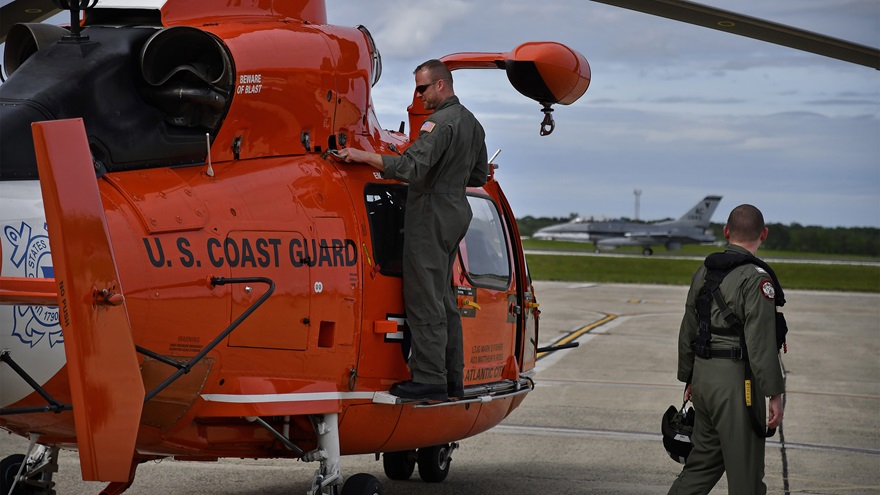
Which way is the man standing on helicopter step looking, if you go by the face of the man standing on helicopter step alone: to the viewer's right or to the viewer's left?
to the viewer's left

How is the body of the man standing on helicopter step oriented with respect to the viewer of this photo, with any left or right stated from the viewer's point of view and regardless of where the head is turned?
facing to the left of the viewer

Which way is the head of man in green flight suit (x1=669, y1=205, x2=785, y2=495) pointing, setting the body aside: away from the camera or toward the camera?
away from the camera

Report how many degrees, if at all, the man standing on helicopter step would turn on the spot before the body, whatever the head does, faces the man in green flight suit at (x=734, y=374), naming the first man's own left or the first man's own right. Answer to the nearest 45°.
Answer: approximately 180°

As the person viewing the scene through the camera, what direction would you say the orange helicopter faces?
facing away from the viewer and to the right of the viewer

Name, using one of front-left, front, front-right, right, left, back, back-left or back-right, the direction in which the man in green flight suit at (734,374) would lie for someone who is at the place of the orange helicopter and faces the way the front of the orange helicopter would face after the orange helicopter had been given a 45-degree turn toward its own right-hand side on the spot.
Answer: front
